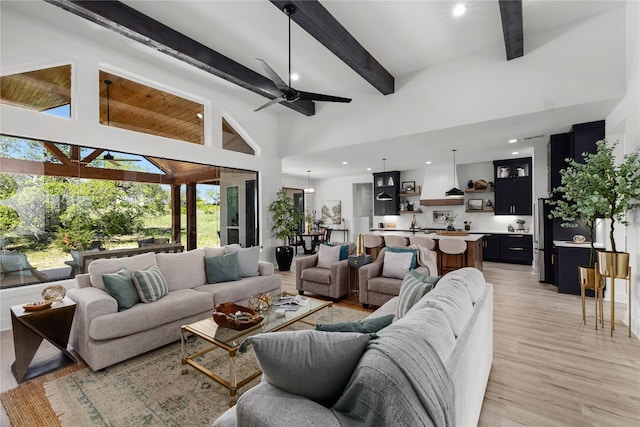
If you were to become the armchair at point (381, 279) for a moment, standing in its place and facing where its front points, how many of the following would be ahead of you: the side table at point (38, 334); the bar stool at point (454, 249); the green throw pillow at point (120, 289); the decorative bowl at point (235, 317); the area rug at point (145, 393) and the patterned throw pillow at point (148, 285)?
5

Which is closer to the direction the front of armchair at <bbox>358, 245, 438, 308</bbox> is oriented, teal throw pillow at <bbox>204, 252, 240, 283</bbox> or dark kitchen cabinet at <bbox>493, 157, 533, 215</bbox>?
the teal throw pillow

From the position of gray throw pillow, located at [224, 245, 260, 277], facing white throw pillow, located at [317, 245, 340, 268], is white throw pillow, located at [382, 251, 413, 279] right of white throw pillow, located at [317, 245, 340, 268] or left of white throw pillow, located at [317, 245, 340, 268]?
right

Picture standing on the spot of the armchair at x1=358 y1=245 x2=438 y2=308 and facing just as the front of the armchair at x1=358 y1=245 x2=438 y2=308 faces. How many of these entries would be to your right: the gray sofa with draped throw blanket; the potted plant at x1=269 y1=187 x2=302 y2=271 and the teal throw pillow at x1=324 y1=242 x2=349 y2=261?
2

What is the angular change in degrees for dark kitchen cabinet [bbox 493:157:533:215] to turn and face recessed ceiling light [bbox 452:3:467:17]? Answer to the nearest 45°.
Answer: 0° — it already faces it

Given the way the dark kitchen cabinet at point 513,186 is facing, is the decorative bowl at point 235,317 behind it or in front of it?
in front

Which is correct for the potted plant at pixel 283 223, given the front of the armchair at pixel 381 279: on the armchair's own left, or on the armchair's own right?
on the armchair's own right

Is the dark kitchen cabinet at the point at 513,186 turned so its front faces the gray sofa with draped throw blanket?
yes

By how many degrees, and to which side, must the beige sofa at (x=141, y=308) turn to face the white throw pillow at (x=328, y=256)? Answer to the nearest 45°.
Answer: approximately 45° to its left

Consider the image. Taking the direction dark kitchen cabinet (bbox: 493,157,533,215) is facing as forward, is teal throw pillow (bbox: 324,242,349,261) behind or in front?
in front

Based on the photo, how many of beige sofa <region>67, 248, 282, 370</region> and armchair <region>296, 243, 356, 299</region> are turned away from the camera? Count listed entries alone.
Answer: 0

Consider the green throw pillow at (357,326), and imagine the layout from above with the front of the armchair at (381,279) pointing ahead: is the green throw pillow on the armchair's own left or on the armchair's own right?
on the armchair's own left

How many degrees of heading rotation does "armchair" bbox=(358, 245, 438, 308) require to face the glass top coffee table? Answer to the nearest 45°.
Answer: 0° — it already faces it
